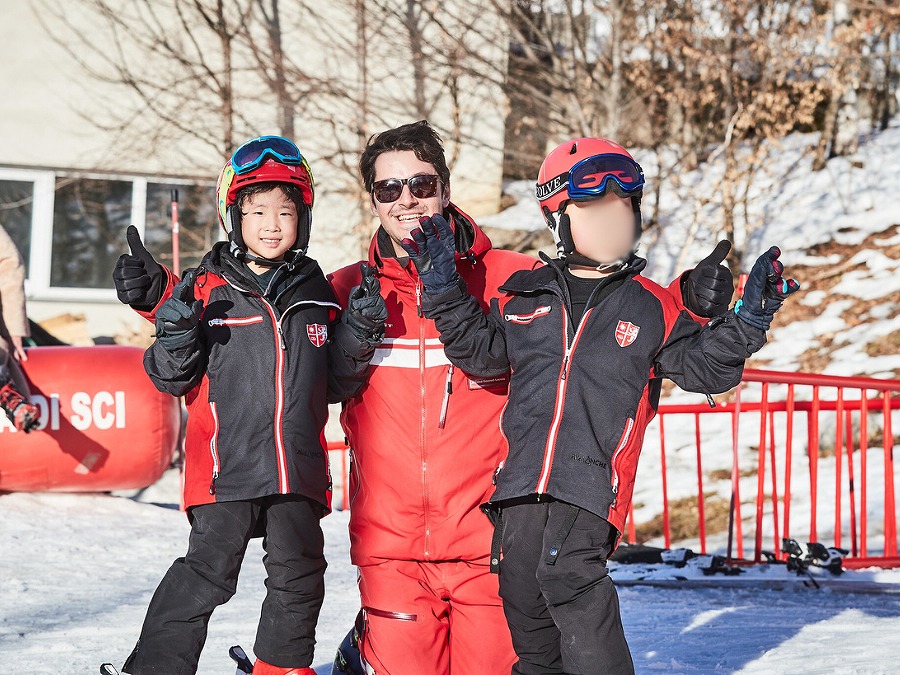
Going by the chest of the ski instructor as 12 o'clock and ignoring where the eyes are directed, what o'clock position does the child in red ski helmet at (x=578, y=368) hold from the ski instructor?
The child in red ski helmet is roughly at 10 o'clock from the ski instructor.

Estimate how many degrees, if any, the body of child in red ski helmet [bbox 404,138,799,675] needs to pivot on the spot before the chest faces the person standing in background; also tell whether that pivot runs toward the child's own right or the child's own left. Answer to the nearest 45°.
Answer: approximately 135° to the child's own right

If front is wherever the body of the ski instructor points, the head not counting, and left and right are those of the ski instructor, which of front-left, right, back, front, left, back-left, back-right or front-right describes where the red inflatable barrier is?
back-right

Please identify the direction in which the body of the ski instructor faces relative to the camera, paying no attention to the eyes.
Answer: toward the camera

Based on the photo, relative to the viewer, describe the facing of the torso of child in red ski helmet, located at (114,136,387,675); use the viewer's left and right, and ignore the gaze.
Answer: facing the viewer

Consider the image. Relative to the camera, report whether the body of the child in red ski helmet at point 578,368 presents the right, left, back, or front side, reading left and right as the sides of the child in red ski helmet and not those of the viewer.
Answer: front

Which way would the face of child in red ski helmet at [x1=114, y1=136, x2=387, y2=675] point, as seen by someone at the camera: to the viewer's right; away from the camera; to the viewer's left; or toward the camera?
toward the camera

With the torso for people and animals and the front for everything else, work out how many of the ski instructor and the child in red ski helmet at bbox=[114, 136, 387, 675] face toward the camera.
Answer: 2

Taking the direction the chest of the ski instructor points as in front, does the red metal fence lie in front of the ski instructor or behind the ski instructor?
behind

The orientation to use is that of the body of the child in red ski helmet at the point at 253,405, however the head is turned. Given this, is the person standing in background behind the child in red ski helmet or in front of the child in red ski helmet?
behind

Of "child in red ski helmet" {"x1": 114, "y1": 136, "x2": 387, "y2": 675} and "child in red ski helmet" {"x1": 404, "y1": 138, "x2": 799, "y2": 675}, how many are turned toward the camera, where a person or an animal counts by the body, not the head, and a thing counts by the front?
2

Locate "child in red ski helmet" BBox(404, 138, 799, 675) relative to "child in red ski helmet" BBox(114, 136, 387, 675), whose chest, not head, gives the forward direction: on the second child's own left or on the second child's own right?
on the second child's own left

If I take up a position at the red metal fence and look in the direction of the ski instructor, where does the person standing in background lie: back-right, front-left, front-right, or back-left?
front-right
